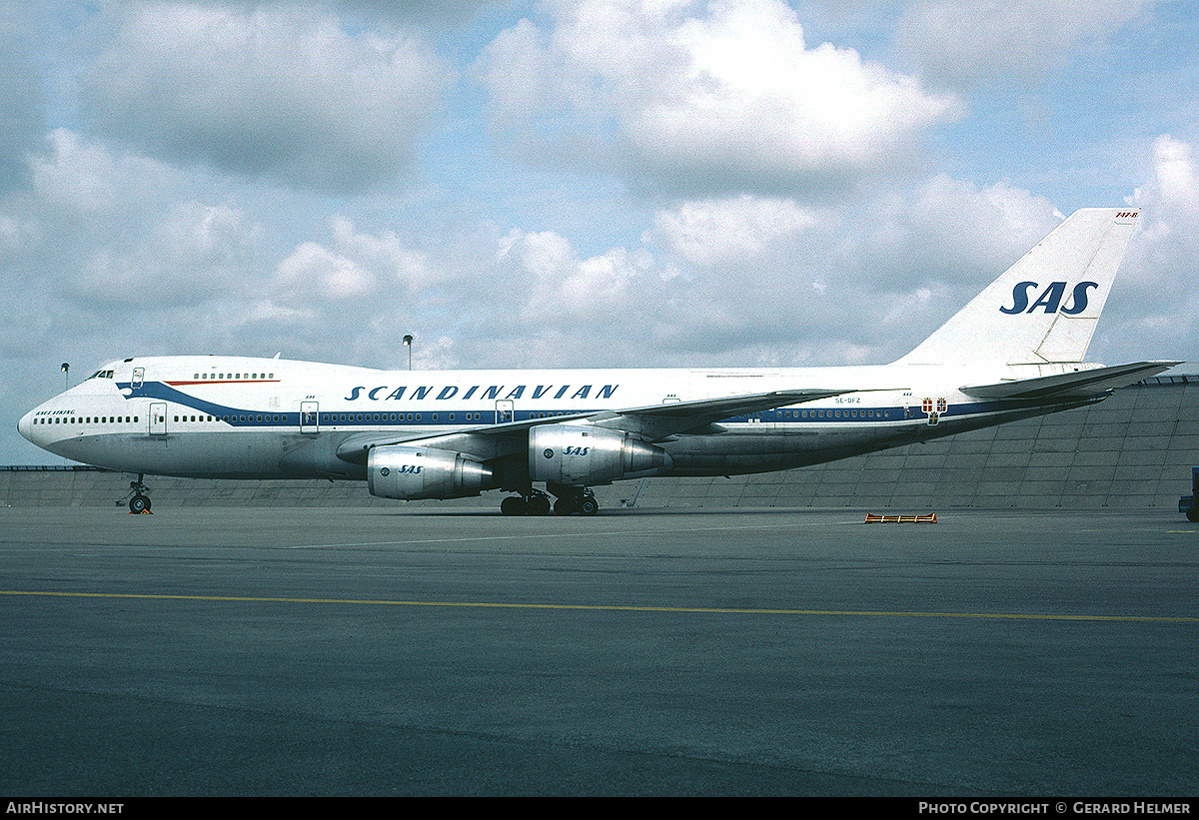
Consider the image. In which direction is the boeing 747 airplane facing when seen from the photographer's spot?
facing to the left of the viewer
